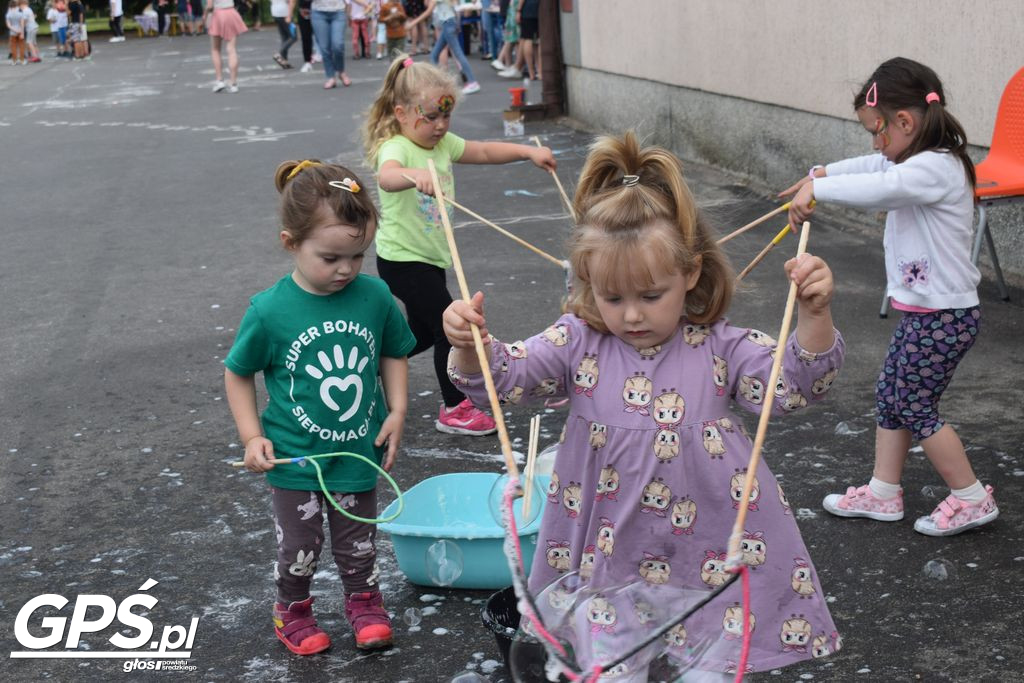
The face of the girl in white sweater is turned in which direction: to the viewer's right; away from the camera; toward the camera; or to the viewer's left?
to the viewer's left

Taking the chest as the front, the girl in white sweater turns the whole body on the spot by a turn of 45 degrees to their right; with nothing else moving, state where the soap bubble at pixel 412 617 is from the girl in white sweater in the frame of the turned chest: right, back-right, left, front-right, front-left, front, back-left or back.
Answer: left

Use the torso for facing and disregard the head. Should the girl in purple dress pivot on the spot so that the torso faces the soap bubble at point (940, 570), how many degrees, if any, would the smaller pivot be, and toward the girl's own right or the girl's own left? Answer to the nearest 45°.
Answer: approximately 135° to the girl's own left

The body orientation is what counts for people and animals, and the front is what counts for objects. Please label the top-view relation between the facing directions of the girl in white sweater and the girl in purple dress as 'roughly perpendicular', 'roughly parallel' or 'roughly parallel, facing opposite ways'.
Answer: roughly perpendicular

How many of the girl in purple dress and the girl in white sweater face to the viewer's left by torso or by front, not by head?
1

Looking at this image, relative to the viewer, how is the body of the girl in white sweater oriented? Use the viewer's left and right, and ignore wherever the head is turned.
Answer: facing to the left of the viewer

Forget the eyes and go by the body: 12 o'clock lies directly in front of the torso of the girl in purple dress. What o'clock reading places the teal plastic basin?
The teal plastic basin is roughly at 5 o'clock from the girl in purple dress.

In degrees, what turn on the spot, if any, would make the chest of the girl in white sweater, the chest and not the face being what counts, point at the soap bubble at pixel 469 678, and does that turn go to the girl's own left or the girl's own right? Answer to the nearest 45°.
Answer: approximately 45° to the girl's own left

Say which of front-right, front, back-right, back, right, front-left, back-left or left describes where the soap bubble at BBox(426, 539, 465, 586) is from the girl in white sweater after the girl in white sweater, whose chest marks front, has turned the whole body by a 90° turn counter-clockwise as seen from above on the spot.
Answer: front-right

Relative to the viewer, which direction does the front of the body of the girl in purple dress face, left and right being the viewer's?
facing the viewer

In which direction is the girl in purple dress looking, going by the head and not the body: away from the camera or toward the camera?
toward the camera
